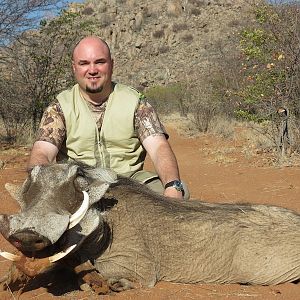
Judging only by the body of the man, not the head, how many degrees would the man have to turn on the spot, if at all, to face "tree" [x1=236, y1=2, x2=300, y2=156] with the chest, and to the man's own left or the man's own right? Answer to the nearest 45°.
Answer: approximately 135° to the man's own left

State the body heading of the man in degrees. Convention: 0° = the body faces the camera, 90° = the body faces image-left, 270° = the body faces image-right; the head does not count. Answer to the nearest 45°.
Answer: approximately 0°

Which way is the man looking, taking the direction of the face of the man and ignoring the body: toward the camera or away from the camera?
toward the camera
